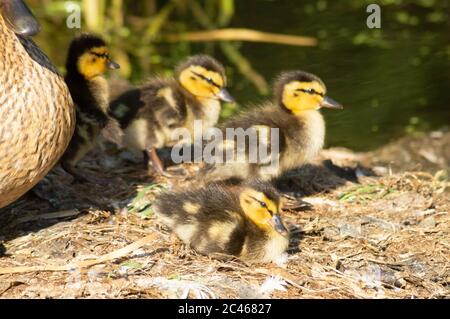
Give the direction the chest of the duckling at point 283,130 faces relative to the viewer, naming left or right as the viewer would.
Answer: facing to the right of the viewer

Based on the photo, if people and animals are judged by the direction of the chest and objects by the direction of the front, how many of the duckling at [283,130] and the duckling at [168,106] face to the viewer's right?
2

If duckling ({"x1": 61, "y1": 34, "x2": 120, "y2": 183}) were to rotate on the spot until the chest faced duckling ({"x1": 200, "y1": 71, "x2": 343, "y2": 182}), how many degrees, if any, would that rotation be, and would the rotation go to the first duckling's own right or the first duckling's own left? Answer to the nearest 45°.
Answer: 0° — it already faces it

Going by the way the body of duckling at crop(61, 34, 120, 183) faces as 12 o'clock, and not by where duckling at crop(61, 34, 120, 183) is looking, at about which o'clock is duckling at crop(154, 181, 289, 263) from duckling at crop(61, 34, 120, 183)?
duckling at crop(154, 181, 289, 263) is roughly at 2 o'clock from duckling at crop(61, 34, 120, 183).

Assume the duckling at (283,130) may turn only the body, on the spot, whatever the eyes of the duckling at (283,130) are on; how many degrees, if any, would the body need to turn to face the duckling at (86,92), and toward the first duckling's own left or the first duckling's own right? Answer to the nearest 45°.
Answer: approximately 180°

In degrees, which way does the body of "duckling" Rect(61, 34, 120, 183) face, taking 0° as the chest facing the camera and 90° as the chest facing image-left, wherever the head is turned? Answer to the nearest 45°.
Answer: approximately 270°

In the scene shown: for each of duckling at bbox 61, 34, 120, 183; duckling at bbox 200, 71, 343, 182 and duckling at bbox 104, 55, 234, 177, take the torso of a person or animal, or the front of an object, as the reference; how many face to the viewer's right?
3

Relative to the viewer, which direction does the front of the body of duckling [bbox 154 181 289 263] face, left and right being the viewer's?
facing the viewer and to the right of the viewer

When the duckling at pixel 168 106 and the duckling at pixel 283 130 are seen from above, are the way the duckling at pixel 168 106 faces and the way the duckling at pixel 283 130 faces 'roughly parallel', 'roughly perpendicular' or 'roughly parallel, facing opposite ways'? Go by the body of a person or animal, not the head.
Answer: roughly parallel

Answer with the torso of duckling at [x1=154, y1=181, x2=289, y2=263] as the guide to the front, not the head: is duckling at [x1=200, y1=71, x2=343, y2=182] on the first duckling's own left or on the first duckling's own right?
on the first duckling's own left

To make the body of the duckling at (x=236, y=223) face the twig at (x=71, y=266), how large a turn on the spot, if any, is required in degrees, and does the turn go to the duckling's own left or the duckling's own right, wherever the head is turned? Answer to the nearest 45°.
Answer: approximately 135° to the duckling's own right

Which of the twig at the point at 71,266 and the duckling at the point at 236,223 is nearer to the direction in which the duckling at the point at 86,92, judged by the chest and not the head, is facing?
the duckling

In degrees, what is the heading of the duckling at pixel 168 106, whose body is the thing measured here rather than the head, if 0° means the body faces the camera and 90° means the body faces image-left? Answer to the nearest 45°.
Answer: approximately 270°

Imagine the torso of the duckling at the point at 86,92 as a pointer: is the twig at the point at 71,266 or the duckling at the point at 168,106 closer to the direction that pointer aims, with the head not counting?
the duckling

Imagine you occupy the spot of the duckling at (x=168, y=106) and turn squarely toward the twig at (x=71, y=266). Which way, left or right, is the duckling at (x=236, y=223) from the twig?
left
